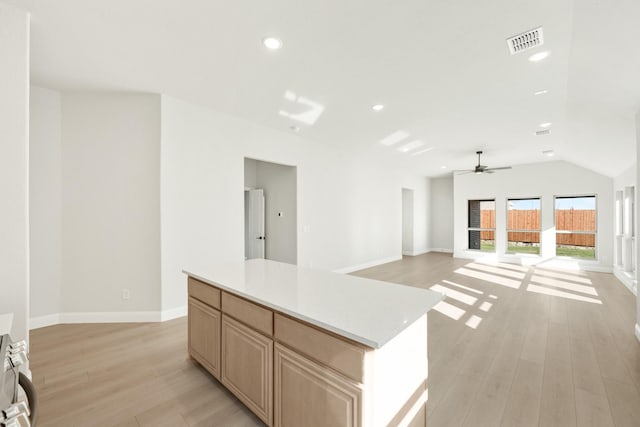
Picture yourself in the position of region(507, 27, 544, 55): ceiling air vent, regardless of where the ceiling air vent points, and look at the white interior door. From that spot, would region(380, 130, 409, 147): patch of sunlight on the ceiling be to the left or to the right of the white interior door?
right

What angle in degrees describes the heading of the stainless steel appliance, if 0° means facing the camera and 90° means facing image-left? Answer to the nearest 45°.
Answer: approximately 270°

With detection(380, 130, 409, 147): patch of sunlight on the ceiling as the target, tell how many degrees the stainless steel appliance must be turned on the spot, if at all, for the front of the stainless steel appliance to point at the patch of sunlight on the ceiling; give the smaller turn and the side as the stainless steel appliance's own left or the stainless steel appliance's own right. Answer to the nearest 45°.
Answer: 0° — it already faces it

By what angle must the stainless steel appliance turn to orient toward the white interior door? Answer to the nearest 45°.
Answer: approximately 45° to its left

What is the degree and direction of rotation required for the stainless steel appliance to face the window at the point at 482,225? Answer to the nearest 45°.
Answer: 0° — it already faces it
